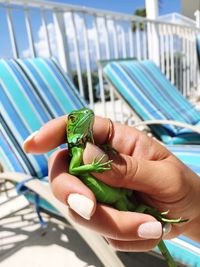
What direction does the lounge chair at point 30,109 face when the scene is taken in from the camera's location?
facing the viewer and to the right of the viewer

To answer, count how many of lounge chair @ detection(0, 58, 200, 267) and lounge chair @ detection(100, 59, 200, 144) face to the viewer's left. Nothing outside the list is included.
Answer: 0

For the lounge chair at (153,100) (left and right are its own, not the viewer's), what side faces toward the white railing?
back

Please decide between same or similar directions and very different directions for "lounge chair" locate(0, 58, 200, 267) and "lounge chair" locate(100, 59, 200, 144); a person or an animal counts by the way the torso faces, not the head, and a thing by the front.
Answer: same or similar directions

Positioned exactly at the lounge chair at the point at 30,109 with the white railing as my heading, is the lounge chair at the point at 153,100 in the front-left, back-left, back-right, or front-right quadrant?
front-right

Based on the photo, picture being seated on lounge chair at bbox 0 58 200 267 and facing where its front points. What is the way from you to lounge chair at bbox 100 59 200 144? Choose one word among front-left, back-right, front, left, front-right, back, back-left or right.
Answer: left

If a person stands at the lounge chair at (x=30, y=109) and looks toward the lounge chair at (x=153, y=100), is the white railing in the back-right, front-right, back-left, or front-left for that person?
front-left

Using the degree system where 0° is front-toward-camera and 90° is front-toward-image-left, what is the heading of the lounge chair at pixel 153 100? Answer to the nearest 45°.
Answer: approximately 315°

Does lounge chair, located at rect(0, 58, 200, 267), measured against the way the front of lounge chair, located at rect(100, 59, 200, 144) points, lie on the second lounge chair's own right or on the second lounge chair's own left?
on the second lounge chair's own right

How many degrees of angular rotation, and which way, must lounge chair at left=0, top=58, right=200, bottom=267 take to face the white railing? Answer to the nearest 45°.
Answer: approximately 135° to its left

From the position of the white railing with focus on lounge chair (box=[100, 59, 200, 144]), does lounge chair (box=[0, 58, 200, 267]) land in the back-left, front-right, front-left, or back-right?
front-right

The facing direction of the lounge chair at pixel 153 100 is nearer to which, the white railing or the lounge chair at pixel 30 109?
the lounge chair
